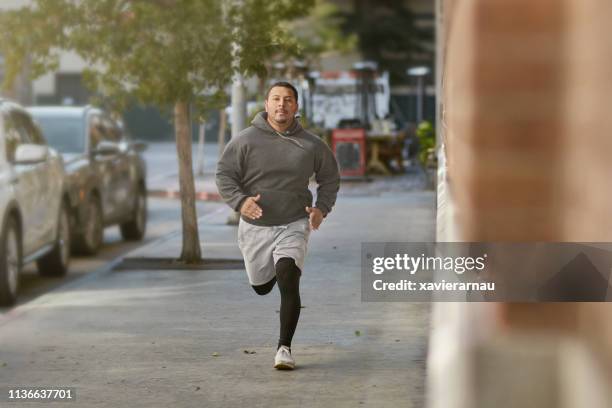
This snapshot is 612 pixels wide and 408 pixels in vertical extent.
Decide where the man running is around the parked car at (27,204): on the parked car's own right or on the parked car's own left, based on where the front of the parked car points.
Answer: on the parked car's own left

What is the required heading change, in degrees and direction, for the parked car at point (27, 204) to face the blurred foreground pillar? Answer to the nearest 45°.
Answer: approximately 45° to its left

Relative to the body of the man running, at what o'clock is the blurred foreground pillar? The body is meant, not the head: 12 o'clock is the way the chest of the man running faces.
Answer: The blurred foreground pillar is roughly at 12 o'clock from the man running.

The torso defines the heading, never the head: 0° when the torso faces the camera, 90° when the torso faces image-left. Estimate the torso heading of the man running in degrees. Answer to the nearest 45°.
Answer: approximately 0°

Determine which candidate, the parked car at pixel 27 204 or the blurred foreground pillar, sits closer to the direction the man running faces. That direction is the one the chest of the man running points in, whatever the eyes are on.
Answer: the blurred foreground pillar
